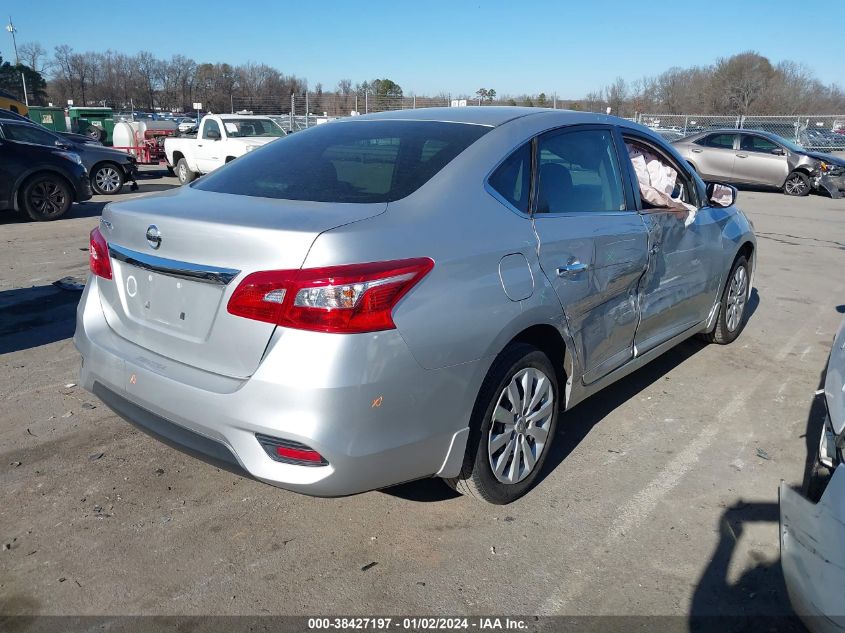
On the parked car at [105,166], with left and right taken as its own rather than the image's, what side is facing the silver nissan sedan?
right

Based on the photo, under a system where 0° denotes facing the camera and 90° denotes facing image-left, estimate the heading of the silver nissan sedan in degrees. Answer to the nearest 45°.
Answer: approximately 225°

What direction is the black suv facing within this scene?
to the viewer's right

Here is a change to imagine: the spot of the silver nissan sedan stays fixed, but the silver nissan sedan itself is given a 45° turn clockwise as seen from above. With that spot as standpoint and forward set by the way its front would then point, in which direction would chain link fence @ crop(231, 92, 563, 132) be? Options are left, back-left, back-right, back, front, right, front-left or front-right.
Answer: left

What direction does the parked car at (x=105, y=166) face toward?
to the viewer's right

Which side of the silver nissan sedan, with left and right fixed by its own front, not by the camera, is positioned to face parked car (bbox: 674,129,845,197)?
front

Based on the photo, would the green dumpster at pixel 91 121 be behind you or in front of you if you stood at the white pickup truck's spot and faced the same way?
behind

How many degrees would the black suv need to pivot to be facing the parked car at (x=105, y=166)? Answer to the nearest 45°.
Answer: approximately 90° to its left
